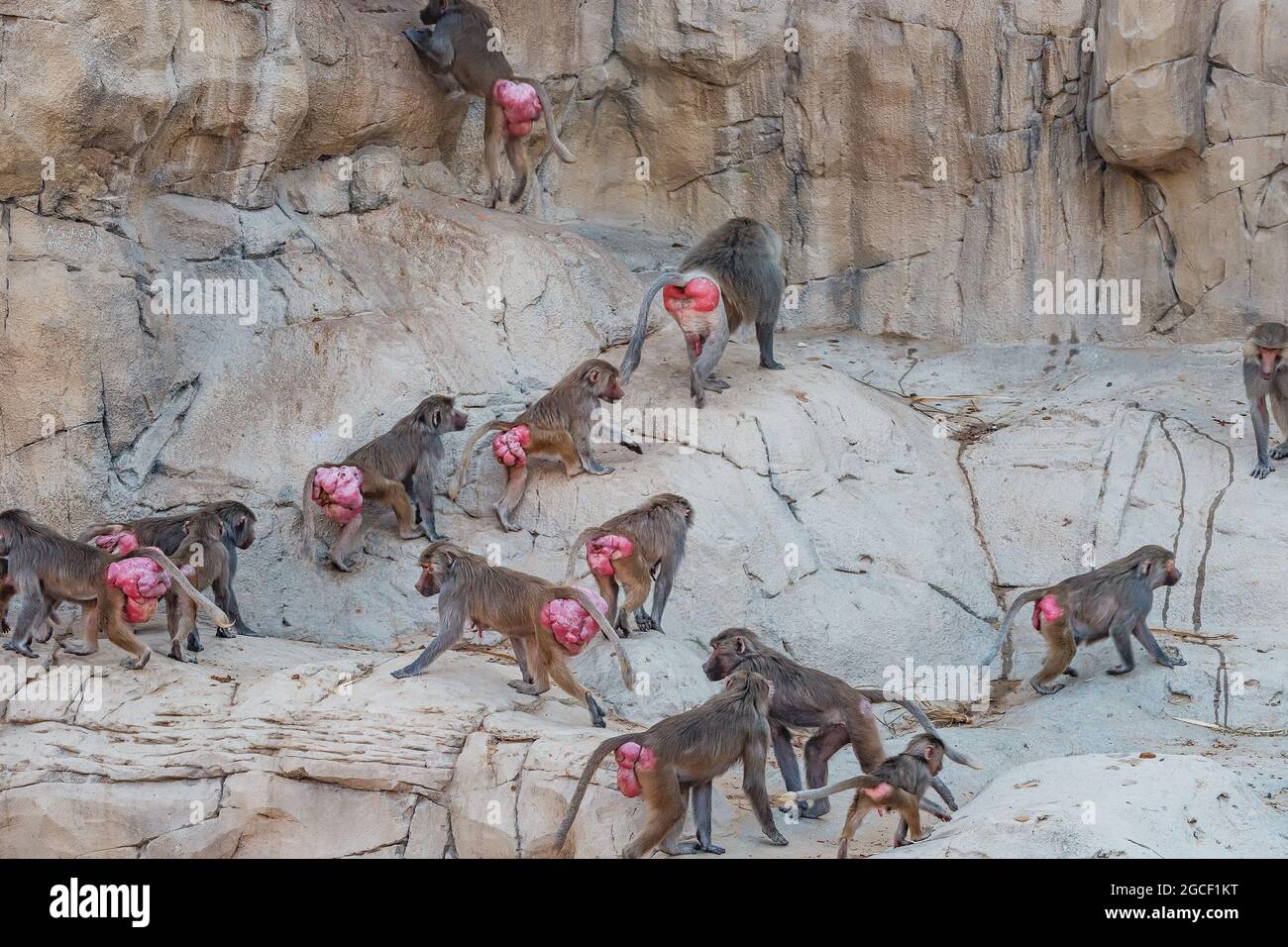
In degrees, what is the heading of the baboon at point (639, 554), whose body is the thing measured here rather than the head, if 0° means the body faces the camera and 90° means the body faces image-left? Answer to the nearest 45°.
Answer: approximately 225°

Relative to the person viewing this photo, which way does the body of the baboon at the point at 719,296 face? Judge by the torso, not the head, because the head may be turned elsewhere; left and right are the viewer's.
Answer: facing away from the viewer and to the right of the viewer

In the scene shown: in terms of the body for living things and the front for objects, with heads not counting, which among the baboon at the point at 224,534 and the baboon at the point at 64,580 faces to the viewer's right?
the baboon at the point at 224,534

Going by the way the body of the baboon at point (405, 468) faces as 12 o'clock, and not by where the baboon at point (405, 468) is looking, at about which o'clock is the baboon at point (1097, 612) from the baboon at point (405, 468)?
the baboon at point (1097, 612) is roughly at 2 o'clock from the baboon at point (405, 468).

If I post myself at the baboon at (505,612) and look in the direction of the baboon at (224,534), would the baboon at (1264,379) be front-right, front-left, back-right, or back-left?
back-right

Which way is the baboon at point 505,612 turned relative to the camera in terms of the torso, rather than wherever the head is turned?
to the viewer's left

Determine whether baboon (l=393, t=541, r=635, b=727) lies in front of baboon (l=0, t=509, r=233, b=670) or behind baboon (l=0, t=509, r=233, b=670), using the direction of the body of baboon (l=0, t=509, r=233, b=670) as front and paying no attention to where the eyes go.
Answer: behind

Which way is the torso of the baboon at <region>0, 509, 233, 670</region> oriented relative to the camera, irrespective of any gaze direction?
to the viewer's left

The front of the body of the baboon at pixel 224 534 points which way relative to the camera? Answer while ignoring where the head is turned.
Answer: to the viewer's right

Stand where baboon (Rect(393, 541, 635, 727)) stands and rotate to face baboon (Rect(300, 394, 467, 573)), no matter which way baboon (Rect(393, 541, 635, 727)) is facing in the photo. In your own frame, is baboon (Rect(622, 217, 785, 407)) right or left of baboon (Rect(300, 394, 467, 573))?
right

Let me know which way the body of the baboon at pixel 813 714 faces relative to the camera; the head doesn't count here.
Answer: to the viewer's left

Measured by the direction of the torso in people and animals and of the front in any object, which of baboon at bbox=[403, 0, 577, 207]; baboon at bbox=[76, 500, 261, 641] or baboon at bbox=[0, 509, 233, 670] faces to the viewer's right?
baboon at bbox=[76, 500, 261, 641]

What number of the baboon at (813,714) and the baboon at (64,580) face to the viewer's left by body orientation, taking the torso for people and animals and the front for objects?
2
